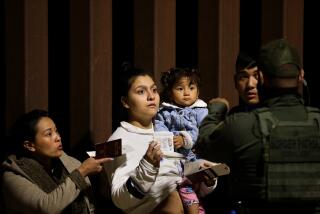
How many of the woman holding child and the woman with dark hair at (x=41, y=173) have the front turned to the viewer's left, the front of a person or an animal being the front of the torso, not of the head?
0

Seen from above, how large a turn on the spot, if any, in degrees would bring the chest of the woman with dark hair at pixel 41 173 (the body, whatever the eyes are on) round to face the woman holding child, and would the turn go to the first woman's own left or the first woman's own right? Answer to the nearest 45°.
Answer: approximately 45° to the first woman's own left

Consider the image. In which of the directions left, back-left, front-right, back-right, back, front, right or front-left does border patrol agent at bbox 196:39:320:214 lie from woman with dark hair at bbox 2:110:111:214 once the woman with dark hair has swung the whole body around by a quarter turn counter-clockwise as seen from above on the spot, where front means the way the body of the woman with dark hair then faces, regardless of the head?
right

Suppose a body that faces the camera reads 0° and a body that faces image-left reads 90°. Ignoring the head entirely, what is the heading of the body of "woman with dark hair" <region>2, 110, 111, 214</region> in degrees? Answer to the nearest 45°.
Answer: approximately 315°

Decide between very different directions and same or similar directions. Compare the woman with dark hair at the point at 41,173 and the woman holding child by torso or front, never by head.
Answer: same or similar directions

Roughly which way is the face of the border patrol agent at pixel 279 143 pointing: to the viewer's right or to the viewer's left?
to the viewer's left

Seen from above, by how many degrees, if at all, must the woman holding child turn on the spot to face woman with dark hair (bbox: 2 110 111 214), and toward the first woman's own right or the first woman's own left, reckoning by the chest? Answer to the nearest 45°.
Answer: approximately 135° to the first woman's own right

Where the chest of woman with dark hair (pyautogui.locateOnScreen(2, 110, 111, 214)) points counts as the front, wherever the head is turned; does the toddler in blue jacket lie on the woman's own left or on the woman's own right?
on the woman's own left
